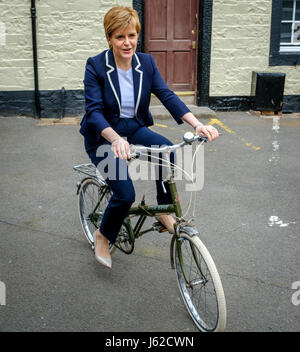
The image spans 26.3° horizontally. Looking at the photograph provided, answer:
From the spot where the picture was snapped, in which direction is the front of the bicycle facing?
facing the viewer and to the right of the viewer

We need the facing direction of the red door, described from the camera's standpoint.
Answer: facing the viewer

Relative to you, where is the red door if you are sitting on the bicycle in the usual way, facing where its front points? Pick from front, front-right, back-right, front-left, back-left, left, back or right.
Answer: back-left

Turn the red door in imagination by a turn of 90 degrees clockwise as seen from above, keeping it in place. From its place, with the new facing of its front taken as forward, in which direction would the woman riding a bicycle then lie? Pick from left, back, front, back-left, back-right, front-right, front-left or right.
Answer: left

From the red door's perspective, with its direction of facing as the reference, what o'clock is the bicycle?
The bicycle is roughly at 12 o'clock from the red door.

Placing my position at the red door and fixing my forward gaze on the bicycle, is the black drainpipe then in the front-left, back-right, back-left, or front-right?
front-right
